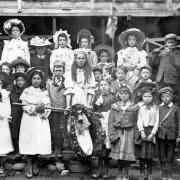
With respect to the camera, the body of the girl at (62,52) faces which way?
toward the camera

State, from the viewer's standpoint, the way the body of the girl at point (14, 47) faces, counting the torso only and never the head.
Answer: toward the camera

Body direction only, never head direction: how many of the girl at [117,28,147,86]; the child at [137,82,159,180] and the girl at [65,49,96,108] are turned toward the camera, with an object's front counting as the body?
3

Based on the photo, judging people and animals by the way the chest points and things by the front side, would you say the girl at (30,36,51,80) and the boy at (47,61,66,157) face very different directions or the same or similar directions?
same or similar directions

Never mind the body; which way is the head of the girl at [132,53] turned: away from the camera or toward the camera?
toward the camera

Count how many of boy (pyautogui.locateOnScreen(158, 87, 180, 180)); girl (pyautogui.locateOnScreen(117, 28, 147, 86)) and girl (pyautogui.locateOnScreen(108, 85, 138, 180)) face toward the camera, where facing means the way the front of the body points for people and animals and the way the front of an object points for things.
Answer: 3

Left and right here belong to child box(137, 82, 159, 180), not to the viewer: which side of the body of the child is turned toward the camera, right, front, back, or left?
front

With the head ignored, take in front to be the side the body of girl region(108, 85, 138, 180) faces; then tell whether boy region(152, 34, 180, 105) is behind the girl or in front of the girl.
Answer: behind

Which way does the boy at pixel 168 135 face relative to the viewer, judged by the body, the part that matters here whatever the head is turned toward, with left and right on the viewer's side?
facing the viewer

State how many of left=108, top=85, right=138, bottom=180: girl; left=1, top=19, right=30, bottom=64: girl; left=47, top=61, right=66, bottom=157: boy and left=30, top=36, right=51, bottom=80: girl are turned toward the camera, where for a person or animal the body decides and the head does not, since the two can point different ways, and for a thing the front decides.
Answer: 4

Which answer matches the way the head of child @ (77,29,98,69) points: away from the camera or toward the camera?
toward the camera
